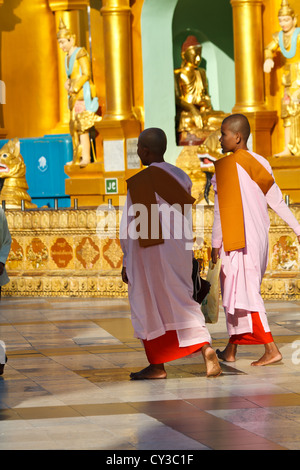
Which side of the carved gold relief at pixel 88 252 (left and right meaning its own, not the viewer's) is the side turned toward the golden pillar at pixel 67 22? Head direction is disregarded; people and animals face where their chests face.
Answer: back

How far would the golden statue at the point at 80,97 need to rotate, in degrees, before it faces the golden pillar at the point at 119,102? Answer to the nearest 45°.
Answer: approximately 90° to its left

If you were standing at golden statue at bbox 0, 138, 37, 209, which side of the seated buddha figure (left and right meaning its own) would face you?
right

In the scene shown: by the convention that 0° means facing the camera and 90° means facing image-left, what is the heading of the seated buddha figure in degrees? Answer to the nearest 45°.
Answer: approximately 315°

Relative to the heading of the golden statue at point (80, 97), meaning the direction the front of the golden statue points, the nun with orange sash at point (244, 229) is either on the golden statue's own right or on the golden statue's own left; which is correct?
on the golden statue's own left

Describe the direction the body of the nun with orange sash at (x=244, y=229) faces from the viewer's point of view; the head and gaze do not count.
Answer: to the viewer's left

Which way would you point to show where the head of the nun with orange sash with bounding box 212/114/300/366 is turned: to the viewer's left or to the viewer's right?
to the viewer's left
